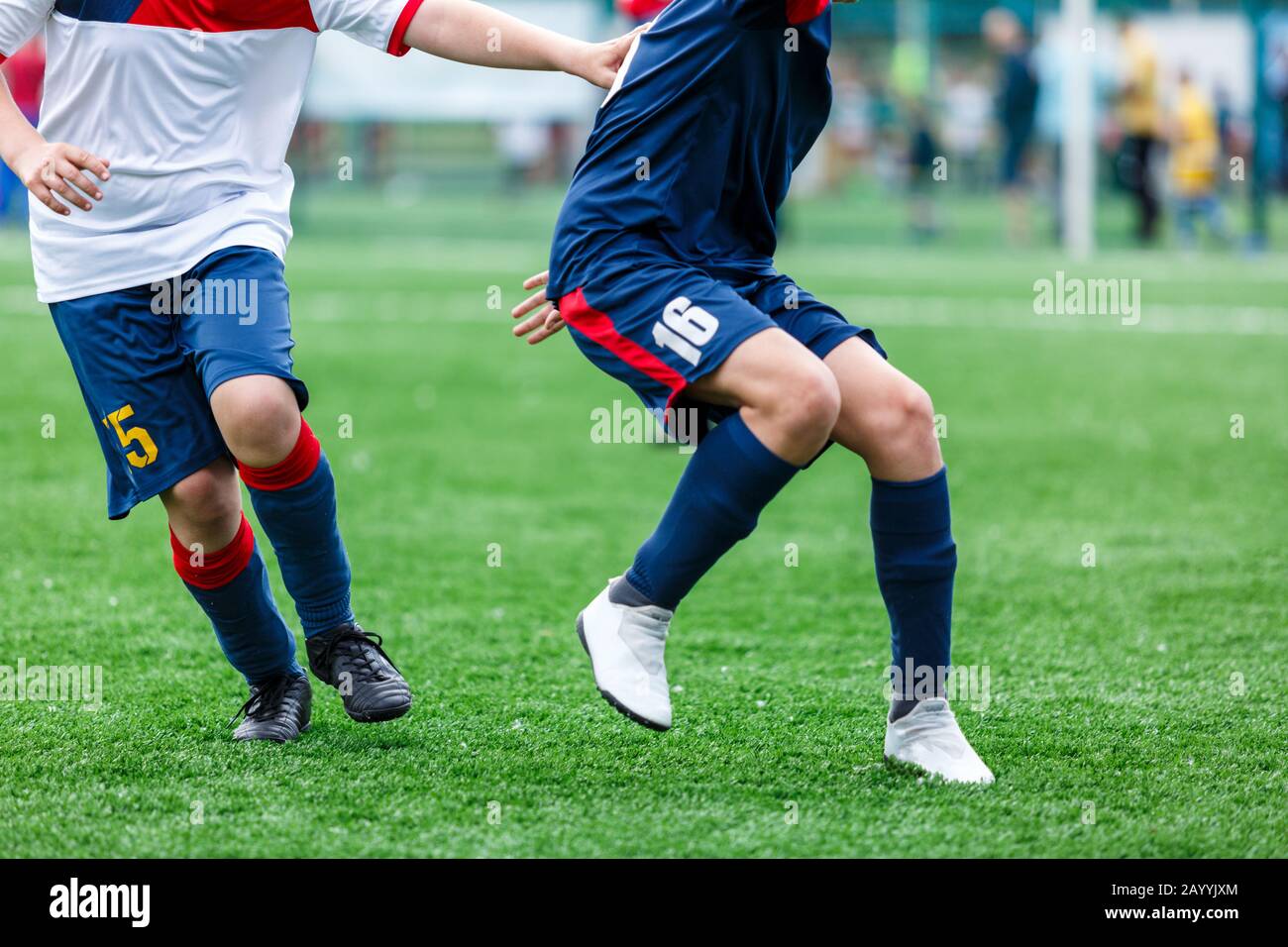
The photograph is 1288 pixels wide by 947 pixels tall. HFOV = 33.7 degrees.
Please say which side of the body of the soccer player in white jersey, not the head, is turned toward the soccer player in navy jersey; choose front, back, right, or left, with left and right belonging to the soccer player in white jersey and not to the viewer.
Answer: left

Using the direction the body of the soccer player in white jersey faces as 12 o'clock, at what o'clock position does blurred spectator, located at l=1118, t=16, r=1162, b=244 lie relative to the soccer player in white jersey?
The blurred spectator is roughly at 7 o'clock from the soccer player in white jersey.

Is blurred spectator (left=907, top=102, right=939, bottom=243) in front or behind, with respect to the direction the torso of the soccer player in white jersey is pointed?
behind

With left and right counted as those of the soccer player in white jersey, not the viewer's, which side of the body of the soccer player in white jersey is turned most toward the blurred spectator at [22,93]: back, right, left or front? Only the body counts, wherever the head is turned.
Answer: back

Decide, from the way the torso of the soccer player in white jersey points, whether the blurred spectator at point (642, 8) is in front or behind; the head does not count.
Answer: behind

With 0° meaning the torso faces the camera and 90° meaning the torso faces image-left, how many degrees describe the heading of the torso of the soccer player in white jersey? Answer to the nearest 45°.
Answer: approximately 0°

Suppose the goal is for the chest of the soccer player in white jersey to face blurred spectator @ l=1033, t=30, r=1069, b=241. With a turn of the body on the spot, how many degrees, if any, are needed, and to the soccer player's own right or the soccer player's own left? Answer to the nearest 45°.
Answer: approximately 135° to the soccer player's own left

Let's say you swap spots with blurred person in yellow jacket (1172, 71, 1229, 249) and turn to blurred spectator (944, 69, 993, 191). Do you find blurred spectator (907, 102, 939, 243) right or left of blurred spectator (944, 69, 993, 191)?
left
